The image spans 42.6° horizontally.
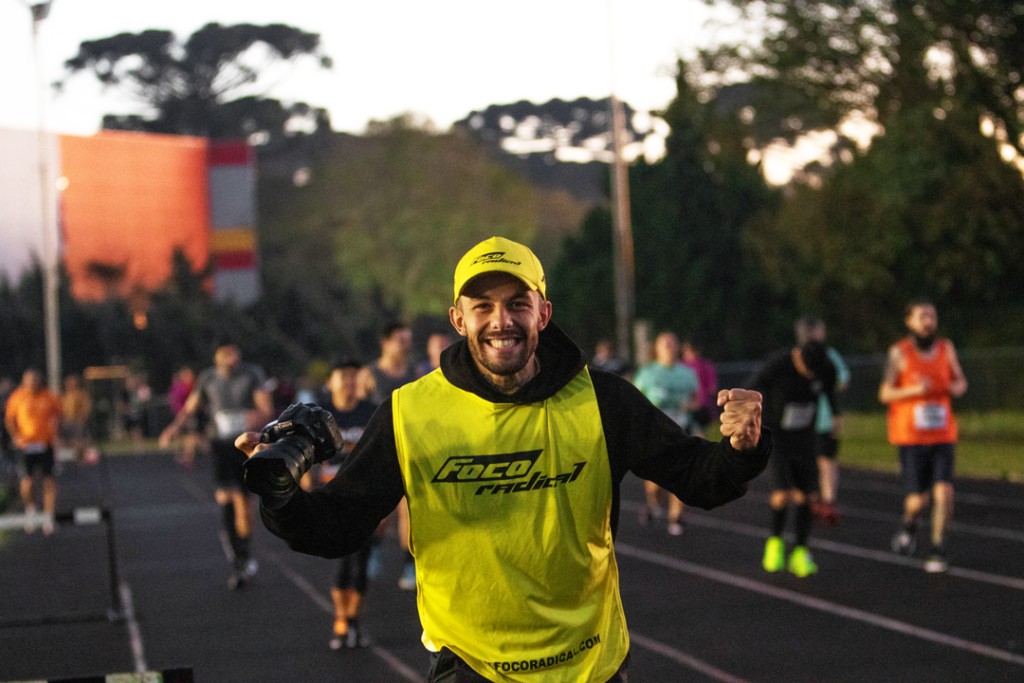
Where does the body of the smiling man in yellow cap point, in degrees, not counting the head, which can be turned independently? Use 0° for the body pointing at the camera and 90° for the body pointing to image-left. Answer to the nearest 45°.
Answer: approximately 0°

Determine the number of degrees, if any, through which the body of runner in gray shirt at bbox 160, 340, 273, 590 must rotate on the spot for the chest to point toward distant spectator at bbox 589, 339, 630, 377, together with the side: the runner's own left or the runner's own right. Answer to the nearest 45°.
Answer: approximately 135° to the runner's own left

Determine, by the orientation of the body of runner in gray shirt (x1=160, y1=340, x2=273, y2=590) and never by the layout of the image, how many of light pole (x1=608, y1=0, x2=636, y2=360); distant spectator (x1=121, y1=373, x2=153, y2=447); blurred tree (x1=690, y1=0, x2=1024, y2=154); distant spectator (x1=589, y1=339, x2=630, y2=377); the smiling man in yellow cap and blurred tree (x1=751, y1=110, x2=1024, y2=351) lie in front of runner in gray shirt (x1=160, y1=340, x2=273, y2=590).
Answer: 1

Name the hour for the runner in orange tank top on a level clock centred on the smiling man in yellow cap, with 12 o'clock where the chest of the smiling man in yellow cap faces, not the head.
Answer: The runner in orange tank top is roughly at 7 o'clock from the smiling man in yellow cap.

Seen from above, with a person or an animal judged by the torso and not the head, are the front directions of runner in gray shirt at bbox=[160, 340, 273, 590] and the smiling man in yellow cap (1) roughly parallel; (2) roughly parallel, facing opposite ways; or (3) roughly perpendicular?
roughly parallel

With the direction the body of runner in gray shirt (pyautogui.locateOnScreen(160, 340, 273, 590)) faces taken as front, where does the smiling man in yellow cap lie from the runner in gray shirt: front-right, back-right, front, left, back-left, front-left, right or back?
front

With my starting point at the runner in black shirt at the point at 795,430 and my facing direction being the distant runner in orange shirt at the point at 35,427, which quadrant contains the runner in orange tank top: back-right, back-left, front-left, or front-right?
back-right

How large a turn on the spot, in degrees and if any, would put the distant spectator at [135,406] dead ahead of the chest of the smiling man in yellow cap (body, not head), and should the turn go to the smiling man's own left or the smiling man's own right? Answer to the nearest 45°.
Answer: approximately 180°

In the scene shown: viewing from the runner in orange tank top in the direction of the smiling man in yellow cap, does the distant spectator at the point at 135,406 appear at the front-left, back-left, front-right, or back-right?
back-right

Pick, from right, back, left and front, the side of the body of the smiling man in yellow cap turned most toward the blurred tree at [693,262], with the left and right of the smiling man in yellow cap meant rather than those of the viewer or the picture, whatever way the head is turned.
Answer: back

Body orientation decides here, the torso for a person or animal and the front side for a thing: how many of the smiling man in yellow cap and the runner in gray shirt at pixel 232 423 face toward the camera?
2

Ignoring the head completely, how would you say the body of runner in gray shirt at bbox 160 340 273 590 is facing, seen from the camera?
toward the camera

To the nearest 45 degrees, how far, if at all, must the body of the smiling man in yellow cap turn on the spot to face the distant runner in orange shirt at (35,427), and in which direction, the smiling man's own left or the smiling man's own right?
approximately 135° to the smiling man's own right

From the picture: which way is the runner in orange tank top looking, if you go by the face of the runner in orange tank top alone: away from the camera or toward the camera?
toward the camera

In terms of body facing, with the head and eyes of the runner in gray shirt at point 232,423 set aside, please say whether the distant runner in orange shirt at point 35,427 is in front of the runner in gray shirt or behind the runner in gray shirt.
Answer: behind
